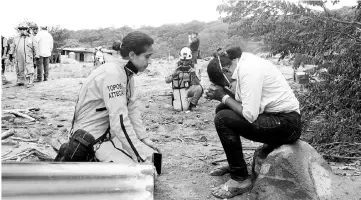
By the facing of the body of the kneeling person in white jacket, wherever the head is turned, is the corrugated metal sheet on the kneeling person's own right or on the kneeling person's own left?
on the kneeling person's own right

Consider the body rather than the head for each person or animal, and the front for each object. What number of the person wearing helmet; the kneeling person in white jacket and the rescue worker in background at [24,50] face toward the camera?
2

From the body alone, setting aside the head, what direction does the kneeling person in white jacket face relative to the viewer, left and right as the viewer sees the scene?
facing to the right of the viewer

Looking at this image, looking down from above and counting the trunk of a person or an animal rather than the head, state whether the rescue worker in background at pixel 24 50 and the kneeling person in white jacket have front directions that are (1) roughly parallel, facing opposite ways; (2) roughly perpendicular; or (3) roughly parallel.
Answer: roughly perpendicular

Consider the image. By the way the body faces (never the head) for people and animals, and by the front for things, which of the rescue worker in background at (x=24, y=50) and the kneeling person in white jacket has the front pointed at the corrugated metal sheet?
the rescue worker in background

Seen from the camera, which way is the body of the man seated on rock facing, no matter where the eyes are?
to the viewer's left

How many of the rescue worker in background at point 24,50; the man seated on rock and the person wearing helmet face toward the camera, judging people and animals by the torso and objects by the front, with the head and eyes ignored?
2

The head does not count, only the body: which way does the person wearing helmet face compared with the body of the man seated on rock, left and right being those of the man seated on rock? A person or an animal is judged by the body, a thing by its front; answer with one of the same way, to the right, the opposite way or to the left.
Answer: to the left

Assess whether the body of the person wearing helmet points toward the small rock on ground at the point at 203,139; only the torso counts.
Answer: yes

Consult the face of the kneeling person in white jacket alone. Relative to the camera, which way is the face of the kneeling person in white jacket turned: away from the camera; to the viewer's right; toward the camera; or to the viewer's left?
to the viewer's right

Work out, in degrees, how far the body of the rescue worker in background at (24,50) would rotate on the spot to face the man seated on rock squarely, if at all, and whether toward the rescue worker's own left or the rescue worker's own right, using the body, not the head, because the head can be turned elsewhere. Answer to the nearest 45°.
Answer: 0° — they already face them

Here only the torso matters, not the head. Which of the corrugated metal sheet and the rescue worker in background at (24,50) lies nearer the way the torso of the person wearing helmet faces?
the corrugated metal sheet

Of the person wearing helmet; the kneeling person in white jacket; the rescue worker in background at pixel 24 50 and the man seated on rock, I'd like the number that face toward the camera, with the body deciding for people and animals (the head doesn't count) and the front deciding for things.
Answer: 2

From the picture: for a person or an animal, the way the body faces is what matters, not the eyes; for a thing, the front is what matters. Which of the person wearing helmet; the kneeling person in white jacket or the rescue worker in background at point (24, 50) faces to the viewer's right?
the kneeling person in white jacket
